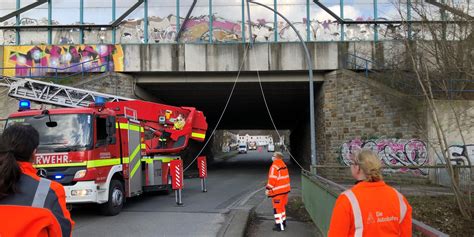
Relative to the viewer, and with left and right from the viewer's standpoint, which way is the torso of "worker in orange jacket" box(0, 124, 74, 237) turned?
facing away from the viewer and to the right of the viewer

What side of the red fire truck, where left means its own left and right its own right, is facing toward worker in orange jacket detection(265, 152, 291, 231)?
left

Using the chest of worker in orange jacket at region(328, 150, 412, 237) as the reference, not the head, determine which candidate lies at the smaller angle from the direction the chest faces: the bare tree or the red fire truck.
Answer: the red fire truck

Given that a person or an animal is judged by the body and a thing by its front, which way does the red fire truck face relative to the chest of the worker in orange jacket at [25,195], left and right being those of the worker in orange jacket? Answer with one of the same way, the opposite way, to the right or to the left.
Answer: the opposite way

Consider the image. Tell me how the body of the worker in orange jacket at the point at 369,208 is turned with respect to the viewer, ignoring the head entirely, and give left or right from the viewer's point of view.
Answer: facing away from the viewer and to the left of the viewer

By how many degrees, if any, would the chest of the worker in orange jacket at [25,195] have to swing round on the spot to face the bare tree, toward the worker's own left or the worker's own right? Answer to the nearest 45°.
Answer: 0° — they already face it

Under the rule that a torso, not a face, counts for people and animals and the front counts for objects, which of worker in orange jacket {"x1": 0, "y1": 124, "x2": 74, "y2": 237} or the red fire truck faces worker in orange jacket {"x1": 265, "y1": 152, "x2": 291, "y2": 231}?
worker in orange jacket {"x1": 0, "y1": 124, "x2": 74, "y2": 237}

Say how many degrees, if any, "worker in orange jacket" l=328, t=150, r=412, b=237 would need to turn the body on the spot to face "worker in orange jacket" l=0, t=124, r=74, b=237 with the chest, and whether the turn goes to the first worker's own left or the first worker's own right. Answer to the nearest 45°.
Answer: approximately 90° to the first worker's own left
